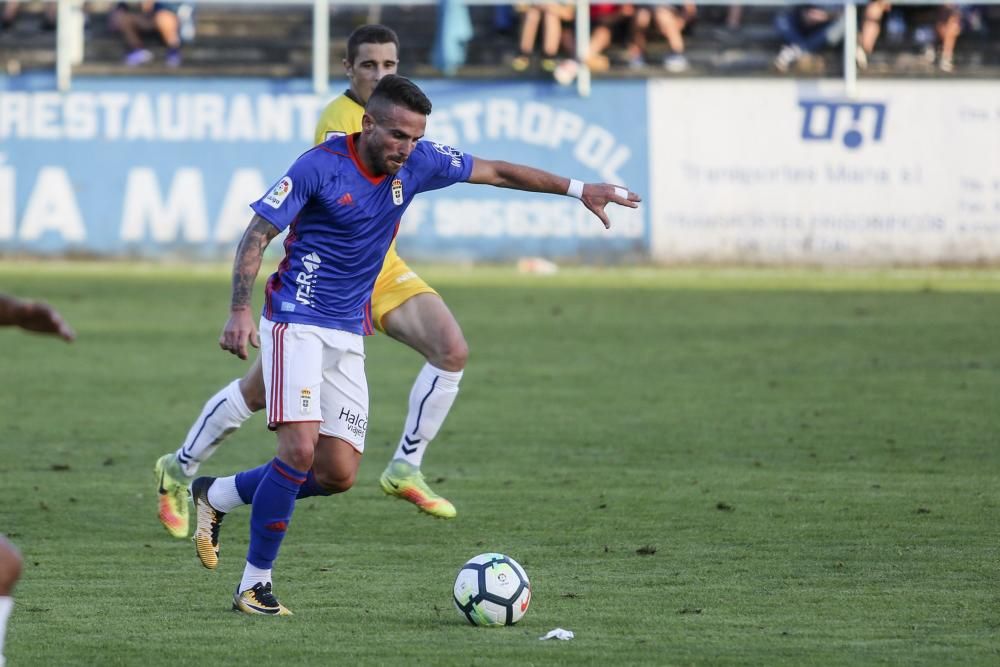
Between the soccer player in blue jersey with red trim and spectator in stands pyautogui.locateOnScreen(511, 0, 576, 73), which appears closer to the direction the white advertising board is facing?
the soccer player in blue jersey with red trim

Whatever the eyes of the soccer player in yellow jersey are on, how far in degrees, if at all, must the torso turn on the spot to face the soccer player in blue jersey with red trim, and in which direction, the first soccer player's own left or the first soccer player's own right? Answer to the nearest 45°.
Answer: approximately 45° to the first soccer player's own right

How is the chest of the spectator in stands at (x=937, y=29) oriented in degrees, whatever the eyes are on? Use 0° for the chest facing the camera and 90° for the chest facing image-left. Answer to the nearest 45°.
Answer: approximately 0°

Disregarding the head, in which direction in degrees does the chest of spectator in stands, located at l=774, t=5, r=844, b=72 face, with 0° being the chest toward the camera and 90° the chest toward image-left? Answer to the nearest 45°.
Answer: approximately 45°

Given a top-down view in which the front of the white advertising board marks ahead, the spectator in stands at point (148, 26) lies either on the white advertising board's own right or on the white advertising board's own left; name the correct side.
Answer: on the white advertising board's own right

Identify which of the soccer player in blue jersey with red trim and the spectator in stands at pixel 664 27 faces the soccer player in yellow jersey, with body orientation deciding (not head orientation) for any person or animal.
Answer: the spectator in stands

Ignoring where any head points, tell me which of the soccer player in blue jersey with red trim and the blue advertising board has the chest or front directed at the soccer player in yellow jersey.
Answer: the blue advertising board

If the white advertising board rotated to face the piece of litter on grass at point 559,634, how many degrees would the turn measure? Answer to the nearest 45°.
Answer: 0° — it already faces it

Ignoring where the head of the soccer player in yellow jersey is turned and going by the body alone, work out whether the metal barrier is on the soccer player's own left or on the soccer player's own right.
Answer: on the soccer player's own left
